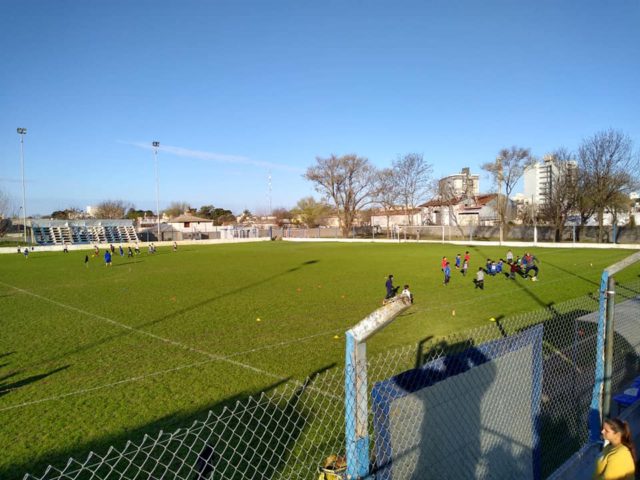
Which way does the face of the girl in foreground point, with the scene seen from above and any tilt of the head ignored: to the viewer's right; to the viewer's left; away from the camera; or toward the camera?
to the viewer's left

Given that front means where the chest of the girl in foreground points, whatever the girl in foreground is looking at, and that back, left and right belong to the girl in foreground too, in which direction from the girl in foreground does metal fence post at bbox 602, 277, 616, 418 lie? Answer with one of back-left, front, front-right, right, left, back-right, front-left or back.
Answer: right

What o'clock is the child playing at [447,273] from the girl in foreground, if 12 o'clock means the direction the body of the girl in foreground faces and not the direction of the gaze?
The child playing is roughly at 2 o'clock from the girl in foreground.

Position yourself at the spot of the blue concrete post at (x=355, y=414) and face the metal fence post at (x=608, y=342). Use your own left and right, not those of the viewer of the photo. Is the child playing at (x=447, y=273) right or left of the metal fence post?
left

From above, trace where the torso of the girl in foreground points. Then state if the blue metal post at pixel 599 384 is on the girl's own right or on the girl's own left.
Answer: on the girl's own right

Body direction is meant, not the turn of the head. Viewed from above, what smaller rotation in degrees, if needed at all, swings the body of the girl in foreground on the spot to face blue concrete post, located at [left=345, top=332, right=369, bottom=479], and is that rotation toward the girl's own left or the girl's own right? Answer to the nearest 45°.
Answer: approximately 45° to the girl's own left

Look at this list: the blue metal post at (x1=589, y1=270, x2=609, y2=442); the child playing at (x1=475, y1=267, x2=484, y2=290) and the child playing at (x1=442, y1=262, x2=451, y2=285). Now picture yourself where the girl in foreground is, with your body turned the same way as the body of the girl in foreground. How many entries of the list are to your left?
0

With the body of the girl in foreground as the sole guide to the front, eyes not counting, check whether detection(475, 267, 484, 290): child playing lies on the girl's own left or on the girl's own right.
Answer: on the girl's own right

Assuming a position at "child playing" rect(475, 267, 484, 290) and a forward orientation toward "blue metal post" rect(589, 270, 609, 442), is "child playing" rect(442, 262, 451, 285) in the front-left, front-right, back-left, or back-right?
back-right

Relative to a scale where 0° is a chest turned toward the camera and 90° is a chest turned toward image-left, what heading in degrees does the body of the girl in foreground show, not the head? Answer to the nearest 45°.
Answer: approximately 90°

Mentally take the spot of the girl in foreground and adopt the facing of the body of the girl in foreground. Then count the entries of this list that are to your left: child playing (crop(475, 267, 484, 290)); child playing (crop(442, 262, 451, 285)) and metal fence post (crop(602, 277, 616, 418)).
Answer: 0
